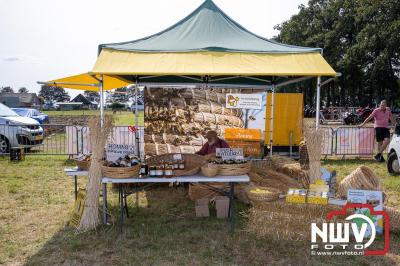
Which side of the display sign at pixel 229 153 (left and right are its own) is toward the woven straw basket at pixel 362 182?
left

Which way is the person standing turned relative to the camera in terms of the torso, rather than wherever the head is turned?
toward the camera

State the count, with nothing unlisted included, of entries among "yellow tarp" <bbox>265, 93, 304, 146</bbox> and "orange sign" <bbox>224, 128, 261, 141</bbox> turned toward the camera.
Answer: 2

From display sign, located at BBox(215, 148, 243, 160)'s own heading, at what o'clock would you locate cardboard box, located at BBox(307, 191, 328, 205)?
The cardboard box is roughly at 10 o'clock from the display sign.

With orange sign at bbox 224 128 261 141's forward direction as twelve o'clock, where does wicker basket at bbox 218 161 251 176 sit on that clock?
The wicker basket is roughly at 12 o'clock from the orange sign.

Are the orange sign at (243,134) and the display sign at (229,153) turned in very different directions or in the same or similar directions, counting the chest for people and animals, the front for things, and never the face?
same or similar directions

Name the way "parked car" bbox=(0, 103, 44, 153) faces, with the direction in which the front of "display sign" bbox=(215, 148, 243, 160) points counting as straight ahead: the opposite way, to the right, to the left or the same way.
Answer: to the left

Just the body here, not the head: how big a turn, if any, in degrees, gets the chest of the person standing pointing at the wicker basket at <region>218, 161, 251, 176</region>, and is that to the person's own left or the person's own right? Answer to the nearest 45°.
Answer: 0° — they already face it

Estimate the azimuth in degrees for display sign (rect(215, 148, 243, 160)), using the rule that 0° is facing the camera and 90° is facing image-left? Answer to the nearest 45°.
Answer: approximately 0°

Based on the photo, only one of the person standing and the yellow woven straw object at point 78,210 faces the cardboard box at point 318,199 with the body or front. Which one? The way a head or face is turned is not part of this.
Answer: the person standing

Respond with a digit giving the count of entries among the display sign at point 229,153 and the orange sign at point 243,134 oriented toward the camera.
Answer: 2

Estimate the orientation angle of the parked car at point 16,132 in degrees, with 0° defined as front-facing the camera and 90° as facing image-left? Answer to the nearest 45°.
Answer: approximately 315°

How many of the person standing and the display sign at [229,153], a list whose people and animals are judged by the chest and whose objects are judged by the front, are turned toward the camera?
2

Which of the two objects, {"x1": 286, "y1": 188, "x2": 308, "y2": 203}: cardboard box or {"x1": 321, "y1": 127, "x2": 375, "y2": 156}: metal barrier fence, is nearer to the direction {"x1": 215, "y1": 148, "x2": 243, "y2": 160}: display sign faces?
the cardboard box

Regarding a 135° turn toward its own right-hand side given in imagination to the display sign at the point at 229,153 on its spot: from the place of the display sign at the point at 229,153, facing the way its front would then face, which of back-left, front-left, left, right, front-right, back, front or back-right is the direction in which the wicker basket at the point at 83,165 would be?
front-left
